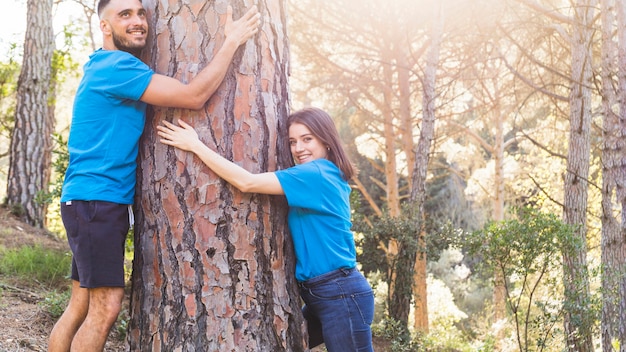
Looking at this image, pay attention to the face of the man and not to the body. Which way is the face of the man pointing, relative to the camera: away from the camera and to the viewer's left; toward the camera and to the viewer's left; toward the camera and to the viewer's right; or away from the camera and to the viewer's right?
toward the camera and to the viewer's right

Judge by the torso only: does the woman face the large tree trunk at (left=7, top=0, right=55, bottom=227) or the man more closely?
the man

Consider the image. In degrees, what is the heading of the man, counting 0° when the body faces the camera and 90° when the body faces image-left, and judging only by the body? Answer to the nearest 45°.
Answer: approximately 270°

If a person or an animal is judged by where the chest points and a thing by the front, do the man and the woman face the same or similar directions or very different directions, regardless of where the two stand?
very different directions

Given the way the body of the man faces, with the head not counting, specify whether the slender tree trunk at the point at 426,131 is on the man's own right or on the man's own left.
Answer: on the man's own left

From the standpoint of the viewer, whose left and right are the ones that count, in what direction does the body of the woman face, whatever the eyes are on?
facing to the left of the viewer

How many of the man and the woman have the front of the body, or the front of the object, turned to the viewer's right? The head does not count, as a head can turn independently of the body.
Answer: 1

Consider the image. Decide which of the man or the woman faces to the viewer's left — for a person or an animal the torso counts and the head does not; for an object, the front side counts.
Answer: the woman

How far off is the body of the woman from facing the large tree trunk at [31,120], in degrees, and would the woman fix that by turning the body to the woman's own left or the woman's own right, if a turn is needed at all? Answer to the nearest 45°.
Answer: approximately 45° to the woman's own right

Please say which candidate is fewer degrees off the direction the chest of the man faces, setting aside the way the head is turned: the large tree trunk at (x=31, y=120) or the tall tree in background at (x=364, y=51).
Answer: the tall tree in background

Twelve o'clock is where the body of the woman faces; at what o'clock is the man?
The man is roughly at 12 o'clock from the woman.

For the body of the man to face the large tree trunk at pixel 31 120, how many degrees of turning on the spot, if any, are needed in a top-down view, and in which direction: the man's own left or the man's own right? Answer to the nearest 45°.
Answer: approximately 90° to the man's own left

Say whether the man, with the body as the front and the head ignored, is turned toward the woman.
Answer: yes

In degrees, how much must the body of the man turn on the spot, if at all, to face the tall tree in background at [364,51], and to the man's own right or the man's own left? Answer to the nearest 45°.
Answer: approximately 45° to the man's own left
